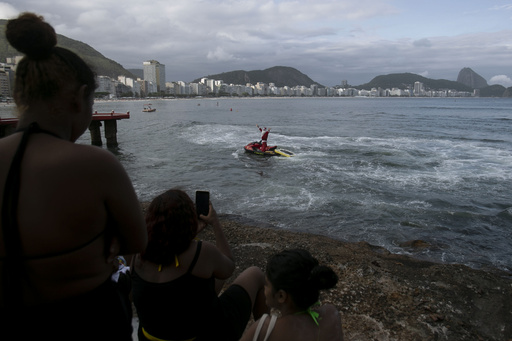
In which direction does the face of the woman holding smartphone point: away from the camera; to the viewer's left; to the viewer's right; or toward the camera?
away from the camera

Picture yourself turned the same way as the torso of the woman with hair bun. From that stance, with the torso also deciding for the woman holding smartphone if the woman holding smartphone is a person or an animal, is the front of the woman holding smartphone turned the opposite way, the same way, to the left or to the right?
the same way

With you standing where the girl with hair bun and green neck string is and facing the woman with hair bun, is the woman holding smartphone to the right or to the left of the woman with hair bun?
right

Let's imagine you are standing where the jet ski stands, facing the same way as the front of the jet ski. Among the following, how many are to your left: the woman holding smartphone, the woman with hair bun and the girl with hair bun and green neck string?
3

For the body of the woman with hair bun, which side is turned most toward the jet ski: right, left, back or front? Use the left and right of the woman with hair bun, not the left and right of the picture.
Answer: front

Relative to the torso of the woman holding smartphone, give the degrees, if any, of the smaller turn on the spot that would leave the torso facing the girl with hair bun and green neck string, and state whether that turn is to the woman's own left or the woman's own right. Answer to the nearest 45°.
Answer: approximately 45° to the woman's own right

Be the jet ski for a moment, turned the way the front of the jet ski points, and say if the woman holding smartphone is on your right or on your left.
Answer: on your left

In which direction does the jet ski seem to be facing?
to the viewer's left

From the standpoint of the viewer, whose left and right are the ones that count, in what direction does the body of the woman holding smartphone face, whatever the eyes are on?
facing away from the viewer and to the right of the viewer

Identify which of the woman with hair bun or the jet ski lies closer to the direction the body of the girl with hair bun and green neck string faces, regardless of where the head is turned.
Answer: the jet ski

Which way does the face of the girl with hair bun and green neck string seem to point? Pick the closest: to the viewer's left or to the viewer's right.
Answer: to the viewer's left

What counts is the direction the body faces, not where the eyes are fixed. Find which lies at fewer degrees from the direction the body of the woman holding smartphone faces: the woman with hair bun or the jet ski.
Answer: the jet ski

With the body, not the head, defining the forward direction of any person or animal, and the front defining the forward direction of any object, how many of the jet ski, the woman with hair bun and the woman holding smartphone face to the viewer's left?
1

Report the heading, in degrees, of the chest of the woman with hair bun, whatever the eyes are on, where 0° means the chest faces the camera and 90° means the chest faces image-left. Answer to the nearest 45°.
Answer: approximately 225°

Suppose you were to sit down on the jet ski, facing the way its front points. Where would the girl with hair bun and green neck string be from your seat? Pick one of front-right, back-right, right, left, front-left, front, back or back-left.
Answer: left

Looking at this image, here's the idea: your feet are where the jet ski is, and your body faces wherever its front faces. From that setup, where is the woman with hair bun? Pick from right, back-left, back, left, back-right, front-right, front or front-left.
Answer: left

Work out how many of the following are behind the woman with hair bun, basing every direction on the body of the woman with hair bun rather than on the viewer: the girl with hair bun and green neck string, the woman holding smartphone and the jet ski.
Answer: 0
